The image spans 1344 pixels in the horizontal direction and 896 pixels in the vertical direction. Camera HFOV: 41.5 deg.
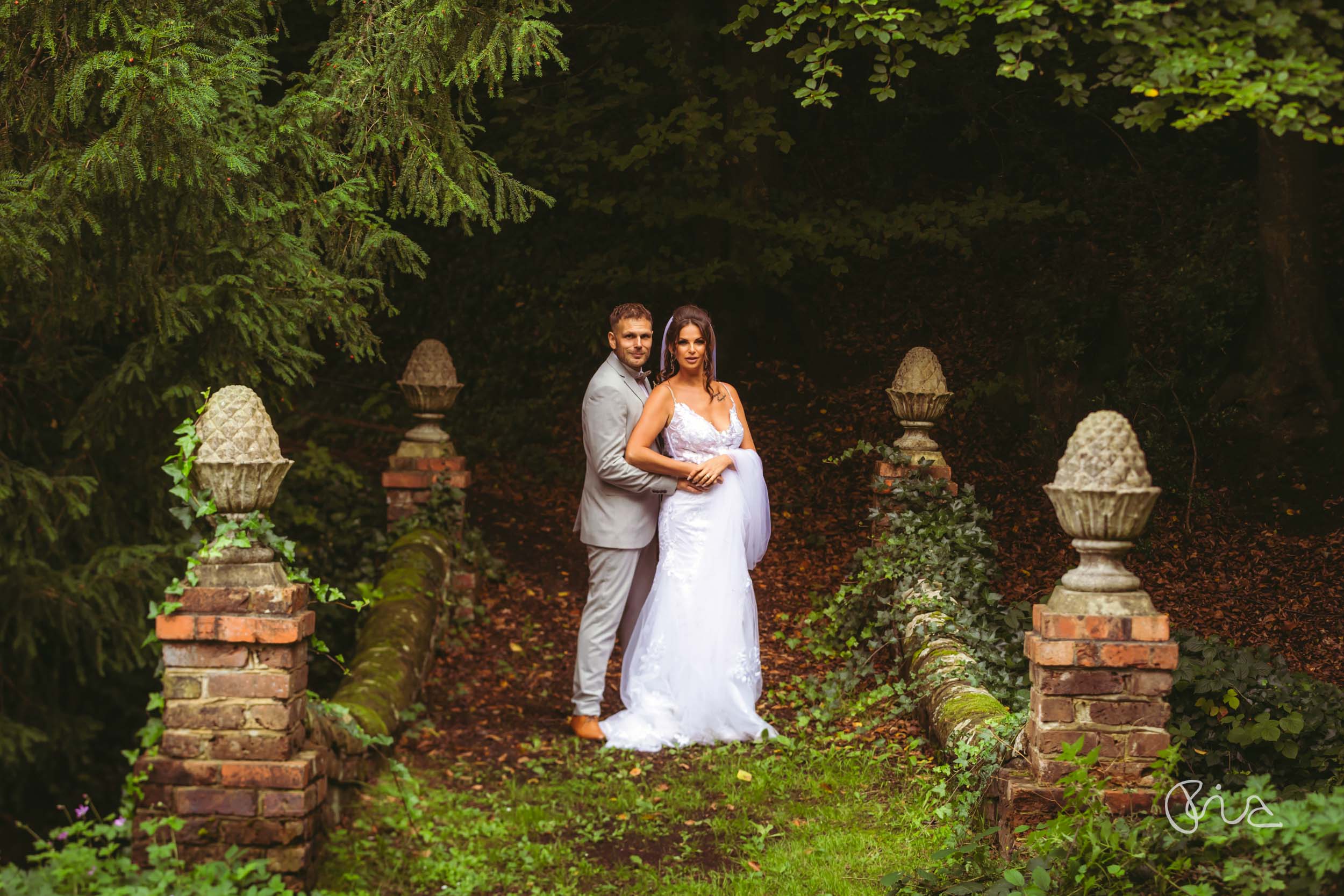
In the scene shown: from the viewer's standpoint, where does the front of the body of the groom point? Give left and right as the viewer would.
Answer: facing to the right of the viewer

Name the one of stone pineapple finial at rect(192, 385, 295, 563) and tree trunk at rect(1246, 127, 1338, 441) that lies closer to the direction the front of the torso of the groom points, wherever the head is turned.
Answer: the tree trunk

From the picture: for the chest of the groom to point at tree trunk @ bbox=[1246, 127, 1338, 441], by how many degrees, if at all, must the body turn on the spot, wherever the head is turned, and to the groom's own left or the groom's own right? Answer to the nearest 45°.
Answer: approximately 45° to the groom's own left

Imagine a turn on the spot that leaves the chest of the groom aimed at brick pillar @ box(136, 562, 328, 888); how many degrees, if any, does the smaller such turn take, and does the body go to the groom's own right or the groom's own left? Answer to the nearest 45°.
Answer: approximately 135° to the groom's own right
